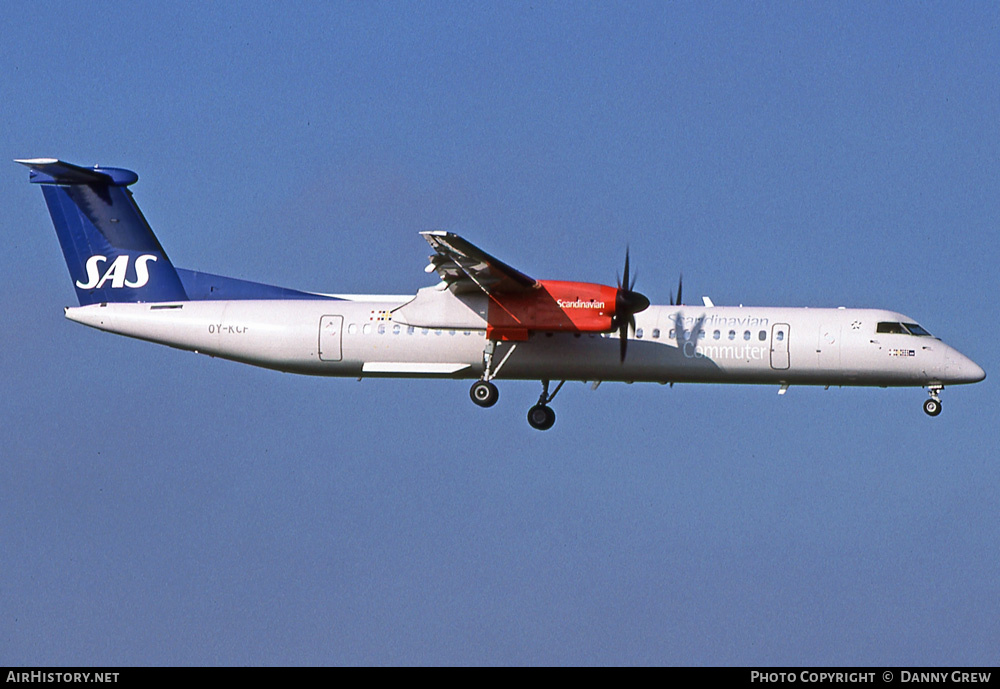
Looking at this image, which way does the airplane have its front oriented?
to the viewer's right
